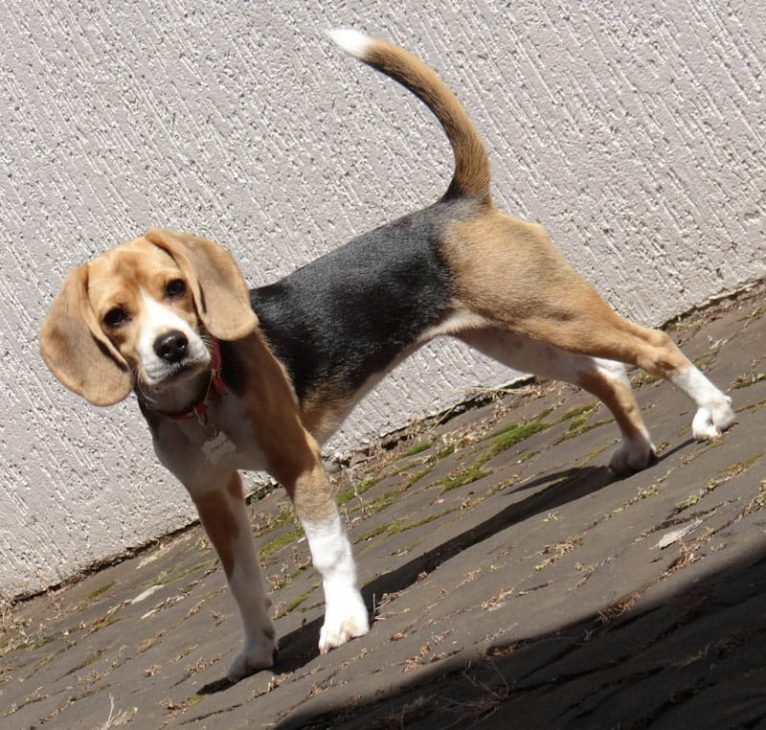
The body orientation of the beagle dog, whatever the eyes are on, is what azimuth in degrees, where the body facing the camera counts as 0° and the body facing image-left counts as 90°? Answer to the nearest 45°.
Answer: approximately 45°
